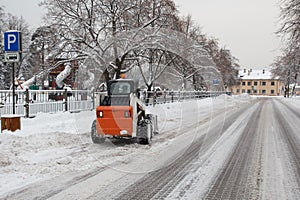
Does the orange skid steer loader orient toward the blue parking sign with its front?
no

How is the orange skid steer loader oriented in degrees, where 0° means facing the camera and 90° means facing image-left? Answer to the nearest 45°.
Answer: approximately 225°

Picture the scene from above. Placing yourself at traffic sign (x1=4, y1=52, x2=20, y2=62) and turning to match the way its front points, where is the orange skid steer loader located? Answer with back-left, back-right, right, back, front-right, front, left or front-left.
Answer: front-left

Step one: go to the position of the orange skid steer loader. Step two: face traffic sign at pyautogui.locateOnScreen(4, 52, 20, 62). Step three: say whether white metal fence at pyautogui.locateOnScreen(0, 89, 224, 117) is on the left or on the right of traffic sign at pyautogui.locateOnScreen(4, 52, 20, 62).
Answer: right

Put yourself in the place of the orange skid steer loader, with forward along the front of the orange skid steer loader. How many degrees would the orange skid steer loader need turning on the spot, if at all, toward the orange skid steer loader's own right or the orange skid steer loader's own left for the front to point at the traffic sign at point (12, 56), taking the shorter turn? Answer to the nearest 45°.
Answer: approximately 90° to the orange skid steer loader's own left

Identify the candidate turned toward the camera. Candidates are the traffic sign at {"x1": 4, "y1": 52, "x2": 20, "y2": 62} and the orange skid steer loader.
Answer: the traffic sign

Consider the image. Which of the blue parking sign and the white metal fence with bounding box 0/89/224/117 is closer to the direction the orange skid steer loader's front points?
the white metal fence

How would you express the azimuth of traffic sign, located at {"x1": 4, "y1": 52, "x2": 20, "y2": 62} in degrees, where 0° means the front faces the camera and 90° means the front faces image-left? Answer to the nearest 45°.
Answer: approximately 0°

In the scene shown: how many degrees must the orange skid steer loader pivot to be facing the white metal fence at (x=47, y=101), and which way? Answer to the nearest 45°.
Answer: approximately 90° to its left

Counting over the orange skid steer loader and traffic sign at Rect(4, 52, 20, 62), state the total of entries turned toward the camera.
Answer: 1
